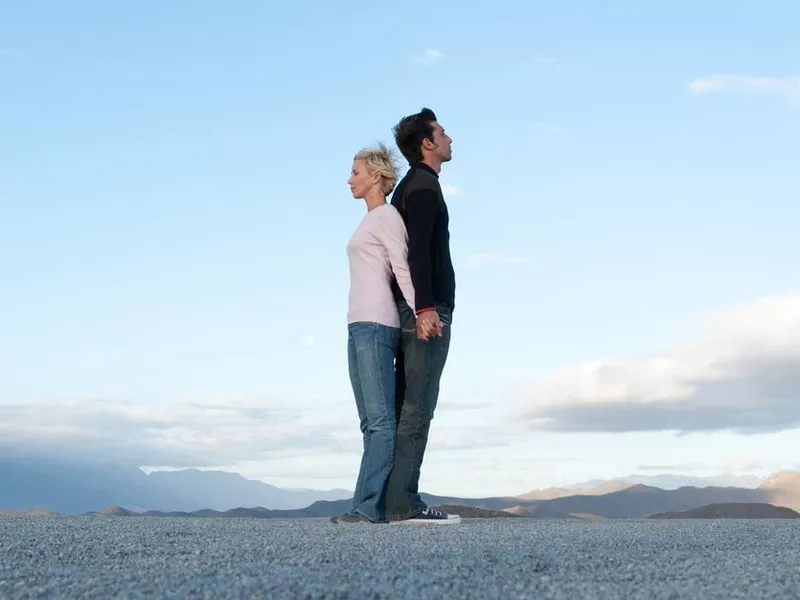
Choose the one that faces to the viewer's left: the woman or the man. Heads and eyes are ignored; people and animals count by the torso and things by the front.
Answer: the woman

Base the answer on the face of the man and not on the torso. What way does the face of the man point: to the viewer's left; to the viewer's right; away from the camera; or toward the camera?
to the viewer's right

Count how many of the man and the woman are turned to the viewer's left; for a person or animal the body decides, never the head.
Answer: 1

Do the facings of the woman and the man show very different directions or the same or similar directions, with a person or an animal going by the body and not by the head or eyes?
very different directions

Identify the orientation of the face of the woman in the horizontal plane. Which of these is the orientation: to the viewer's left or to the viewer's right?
to the viewer's left

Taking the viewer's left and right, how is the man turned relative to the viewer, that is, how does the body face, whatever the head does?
facing to the right of the viewer

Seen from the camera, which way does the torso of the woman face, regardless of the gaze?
to the viewer's left
